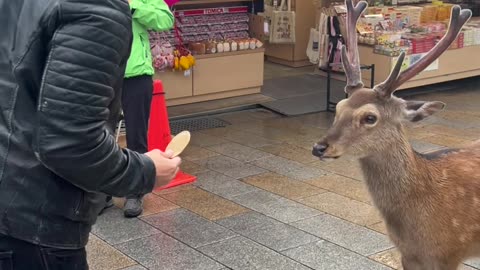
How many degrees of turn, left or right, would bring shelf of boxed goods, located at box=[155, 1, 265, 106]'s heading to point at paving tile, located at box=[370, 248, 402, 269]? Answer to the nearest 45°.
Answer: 0° — it already faces it

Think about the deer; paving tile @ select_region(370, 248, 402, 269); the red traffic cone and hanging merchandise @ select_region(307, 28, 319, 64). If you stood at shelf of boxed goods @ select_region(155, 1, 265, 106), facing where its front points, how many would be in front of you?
3

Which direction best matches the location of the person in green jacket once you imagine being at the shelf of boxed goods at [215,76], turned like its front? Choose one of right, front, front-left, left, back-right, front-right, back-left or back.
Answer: front

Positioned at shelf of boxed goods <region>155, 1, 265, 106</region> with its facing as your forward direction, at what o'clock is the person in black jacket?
The person in black jacket is roughly at 12 o'clock from the shelf of boxed goods.

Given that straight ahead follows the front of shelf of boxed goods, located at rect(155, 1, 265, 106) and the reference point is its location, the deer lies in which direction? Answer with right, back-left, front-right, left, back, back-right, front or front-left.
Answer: front

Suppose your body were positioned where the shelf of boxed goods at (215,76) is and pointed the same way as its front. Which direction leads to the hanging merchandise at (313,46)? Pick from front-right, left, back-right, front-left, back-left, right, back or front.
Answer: back-left

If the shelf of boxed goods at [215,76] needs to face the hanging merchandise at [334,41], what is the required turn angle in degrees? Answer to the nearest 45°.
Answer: approximately 90° to its left

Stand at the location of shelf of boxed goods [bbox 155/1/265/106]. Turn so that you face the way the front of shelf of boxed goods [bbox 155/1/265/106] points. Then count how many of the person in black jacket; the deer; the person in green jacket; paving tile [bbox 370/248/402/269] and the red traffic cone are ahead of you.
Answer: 5

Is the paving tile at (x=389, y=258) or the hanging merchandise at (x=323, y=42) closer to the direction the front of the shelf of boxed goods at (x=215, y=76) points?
the paving tile

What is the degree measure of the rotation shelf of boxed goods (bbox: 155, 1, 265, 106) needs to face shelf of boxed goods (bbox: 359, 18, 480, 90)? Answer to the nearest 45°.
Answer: approximately 90° to its left

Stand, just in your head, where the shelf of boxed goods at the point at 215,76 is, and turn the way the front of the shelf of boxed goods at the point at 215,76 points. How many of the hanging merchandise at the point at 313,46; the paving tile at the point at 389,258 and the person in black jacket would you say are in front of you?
2

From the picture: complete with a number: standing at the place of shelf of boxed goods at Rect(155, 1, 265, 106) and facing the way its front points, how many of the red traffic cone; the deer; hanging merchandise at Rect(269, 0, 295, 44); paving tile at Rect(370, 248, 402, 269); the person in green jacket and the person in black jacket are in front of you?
5

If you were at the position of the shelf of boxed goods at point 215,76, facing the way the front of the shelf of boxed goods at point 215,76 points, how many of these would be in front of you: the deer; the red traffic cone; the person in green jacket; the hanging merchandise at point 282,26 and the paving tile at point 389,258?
4

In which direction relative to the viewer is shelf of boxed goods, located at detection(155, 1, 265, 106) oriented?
toward the camera

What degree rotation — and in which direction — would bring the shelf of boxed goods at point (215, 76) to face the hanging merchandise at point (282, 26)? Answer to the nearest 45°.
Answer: approximately 135° to its left

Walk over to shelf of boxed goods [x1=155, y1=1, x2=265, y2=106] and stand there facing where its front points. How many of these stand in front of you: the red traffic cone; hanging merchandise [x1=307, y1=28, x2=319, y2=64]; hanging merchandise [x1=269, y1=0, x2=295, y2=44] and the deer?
2
